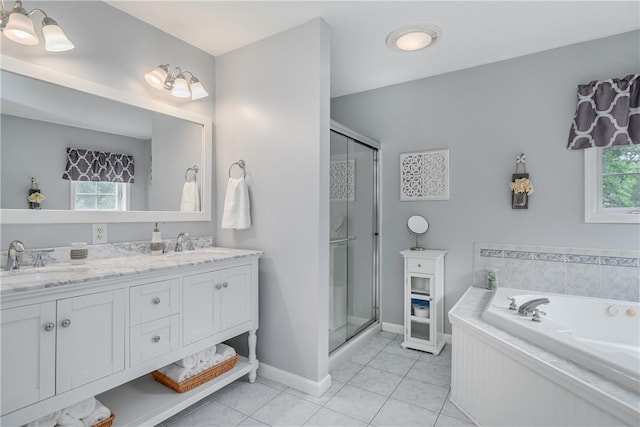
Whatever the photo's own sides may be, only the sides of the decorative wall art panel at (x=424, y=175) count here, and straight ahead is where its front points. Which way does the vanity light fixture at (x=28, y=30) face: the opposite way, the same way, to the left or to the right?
to the left

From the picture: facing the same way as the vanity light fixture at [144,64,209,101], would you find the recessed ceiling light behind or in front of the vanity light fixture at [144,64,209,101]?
in front

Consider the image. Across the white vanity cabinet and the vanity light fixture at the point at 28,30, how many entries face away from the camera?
0

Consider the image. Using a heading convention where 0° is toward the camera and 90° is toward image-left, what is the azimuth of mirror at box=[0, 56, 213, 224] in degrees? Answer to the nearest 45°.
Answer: approximately 315°

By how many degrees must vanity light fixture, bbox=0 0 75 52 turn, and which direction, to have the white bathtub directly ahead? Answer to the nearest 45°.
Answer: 0° — it already faces it

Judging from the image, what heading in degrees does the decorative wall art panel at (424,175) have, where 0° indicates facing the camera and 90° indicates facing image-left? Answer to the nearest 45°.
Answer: approximately 0°

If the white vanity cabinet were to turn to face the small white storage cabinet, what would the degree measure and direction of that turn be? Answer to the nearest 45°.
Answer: approximately 45° to its left

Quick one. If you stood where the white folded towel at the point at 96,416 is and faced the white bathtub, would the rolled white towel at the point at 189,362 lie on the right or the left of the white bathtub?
left

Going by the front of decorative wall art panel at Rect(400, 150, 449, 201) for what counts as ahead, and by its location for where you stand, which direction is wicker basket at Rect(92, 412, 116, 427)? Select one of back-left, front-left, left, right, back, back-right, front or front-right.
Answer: front-right
